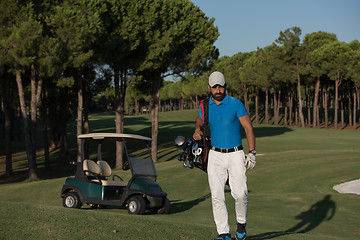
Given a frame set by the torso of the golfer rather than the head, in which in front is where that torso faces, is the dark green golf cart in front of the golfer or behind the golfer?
behind

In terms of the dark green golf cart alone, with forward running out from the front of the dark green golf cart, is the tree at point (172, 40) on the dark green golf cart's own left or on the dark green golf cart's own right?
on the dark green golf cart's own left

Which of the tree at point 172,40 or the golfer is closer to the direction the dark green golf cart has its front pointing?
the golfer

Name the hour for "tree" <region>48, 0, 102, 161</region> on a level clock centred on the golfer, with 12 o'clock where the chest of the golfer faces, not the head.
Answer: The tree is roughly at 5 o'clock from the golfer.

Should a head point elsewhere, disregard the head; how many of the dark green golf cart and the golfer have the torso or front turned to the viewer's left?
0

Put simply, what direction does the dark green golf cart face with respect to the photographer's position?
facing the viewer and to the right of the viewer

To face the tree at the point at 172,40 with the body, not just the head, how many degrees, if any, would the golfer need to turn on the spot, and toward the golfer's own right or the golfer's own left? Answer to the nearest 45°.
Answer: approximately 180°

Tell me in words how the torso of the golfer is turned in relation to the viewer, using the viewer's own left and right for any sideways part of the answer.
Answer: facing the viewer
